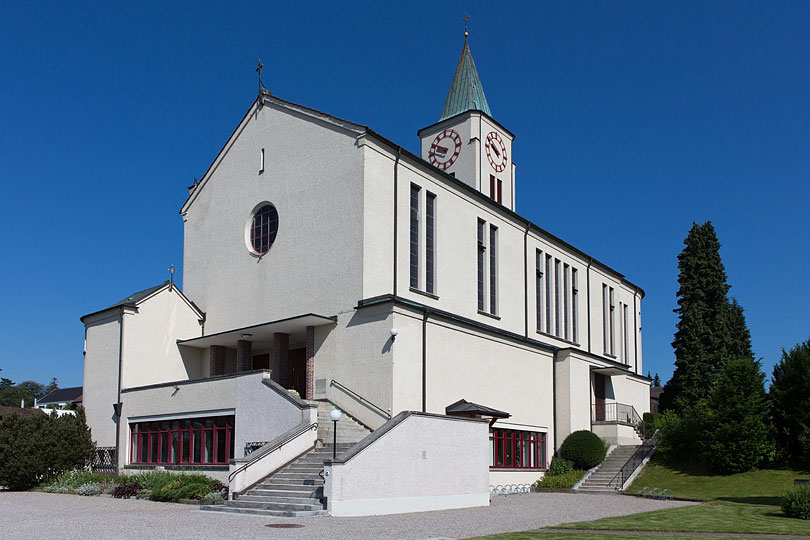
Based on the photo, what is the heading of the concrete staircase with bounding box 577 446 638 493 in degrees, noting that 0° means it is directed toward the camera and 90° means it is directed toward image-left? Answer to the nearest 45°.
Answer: approximately 45°

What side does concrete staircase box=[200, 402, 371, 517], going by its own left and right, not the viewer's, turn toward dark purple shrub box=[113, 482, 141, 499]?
right

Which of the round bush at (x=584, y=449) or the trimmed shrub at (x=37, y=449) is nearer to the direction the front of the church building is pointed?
the trimmed shrub

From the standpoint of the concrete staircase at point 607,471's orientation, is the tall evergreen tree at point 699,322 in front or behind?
behind
